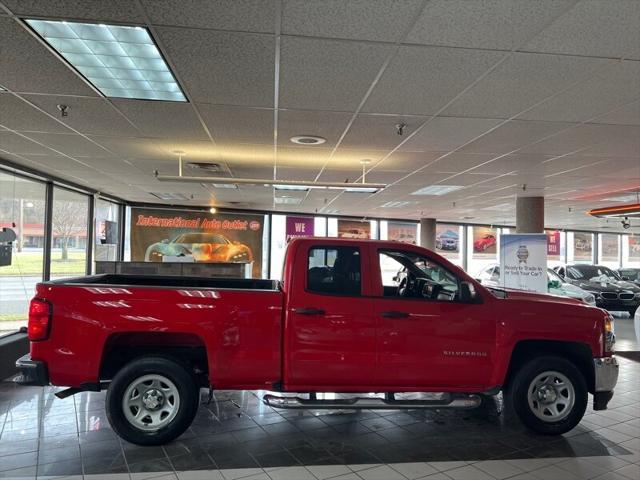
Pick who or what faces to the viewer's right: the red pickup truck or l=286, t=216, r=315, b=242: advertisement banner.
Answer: the red pickup truck

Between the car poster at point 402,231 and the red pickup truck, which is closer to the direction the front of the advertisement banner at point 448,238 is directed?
the red pickup truck

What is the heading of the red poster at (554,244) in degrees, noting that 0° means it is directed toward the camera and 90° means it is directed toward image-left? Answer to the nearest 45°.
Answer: approximately 0°

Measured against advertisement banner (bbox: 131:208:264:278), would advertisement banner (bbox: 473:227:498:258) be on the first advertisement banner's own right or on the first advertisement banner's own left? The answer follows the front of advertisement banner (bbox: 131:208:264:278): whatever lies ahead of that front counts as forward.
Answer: on the first advertisement banner's own left

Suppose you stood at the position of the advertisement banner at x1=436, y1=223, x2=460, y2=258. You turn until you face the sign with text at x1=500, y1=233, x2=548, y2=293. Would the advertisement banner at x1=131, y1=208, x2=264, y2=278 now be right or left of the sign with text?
right

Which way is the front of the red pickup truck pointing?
to the viewer's right

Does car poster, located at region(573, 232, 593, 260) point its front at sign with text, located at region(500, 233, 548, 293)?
yes

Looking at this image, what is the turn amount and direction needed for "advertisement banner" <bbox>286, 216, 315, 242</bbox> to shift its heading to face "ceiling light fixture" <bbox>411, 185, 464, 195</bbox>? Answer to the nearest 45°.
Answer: approximately 45° to its left

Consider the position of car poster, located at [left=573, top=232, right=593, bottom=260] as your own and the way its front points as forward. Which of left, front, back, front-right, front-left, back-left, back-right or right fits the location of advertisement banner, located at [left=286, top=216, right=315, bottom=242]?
front-right

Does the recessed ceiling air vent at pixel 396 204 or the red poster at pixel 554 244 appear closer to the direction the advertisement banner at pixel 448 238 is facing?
the recessed ceiling air vent

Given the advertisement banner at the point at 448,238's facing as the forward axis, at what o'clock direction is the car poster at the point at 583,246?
The car poster is roughly at 8 o'clock from the advertisement banner.

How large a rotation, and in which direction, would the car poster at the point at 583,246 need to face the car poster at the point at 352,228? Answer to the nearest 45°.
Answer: approximately 45° to its right
